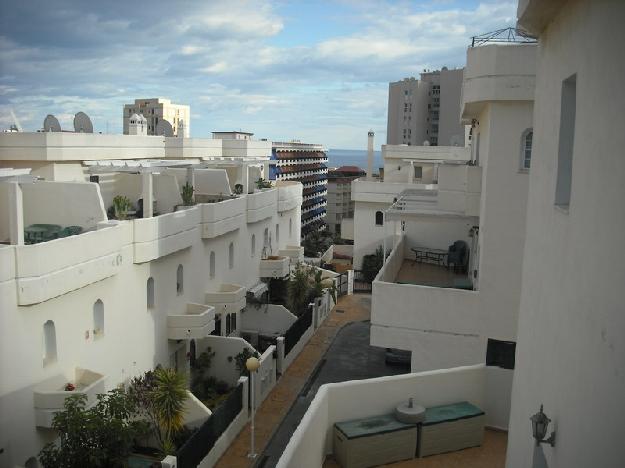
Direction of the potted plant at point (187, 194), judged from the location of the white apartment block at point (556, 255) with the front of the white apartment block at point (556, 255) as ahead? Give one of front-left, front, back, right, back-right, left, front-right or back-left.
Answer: front-right

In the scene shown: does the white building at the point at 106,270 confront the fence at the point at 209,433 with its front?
yes

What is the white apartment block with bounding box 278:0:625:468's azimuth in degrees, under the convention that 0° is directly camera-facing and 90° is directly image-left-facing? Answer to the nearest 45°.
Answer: approximately 90°

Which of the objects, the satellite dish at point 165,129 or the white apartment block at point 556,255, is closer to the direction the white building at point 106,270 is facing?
the white apartment block

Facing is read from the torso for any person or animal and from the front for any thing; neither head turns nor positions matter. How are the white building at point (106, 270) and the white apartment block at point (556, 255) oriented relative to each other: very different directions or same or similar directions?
very different directions

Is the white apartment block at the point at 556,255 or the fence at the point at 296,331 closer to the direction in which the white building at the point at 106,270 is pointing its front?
the white apartment block

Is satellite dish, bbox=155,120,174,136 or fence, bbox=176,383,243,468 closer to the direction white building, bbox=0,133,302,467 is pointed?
the fence

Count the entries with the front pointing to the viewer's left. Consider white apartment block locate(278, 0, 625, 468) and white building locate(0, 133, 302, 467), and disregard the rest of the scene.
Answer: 1

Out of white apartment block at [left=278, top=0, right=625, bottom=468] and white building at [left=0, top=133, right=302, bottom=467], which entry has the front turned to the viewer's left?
the white apartment block

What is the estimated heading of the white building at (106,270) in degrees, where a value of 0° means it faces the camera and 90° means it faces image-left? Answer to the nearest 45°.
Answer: approximately 315°
